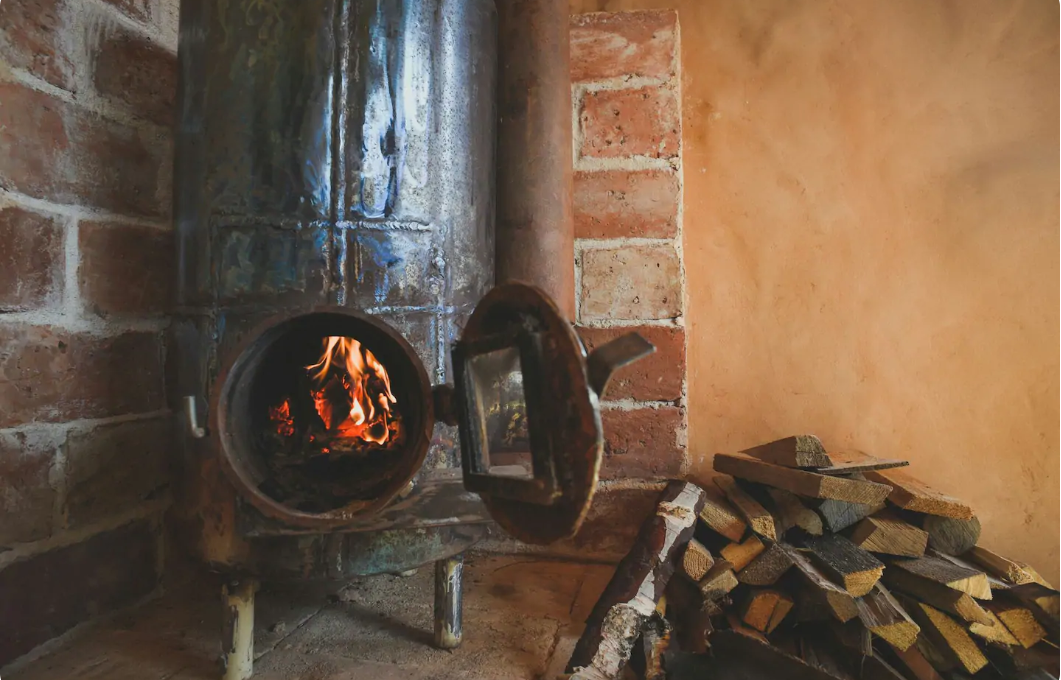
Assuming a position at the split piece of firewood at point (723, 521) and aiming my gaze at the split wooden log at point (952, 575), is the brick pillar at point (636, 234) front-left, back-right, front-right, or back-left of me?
back-left

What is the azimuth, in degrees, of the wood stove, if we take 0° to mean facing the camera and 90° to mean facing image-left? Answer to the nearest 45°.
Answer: approximately 0°

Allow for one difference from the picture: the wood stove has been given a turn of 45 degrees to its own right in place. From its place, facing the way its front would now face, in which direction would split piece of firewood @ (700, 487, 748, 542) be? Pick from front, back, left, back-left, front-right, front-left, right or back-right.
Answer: back-left

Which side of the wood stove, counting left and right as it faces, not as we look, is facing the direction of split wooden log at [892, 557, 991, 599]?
left

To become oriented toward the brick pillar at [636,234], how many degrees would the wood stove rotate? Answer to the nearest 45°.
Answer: approximately 135° to its left

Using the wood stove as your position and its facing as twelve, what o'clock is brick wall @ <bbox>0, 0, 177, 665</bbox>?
The brick wall is roughly at 4 o'clock from the wood stove.
